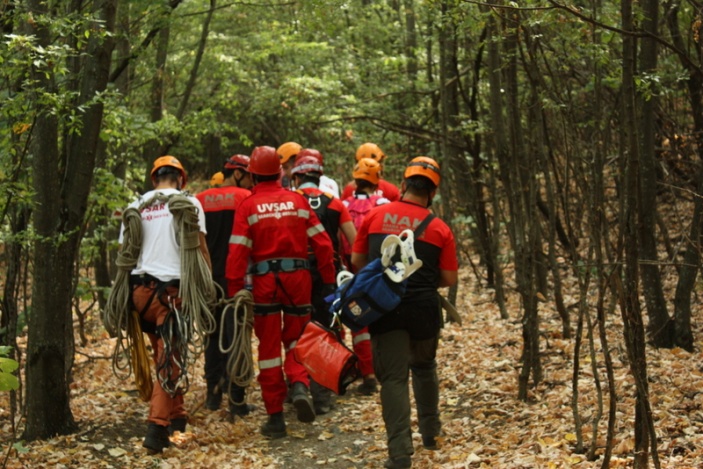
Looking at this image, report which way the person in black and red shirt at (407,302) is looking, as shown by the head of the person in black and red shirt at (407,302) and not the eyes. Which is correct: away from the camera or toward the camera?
away from the camera

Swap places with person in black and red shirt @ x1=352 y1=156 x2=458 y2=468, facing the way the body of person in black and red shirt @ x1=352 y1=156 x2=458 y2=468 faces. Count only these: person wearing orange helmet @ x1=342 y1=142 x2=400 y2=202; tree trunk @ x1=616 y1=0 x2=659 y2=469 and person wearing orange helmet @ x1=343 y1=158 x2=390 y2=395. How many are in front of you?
2

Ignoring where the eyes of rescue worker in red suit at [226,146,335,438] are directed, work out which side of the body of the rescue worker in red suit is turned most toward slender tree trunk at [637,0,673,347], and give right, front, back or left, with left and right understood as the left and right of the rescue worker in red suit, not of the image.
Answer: right

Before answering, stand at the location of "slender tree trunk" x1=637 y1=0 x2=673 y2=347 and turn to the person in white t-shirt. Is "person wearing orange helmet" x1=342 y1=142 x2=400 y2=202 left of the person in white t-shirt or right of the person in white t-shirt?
right

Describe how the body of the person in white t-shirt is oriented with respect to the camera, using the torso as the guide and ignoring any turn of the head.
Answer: away from the camera

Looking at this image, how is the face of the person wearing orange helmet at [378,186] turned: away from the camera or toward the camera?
away from the camera

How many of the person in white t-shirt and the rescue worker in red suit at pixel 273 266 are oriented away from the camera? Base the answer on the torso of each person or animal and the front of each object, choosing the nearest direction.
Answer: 2

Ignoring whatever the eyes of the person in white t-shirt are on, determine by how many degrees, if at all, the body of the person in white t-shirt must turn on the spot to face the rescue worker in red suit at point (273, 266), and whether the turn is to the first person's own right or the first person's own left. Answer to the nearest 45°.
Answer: approximately 90° to the first person's own right

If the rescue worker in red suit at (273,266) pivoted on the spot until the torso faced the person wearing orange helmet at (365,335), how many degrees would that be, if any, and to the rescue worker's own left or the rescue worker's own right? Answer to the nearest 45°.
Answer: approximately 45° to the rescue worker's own right

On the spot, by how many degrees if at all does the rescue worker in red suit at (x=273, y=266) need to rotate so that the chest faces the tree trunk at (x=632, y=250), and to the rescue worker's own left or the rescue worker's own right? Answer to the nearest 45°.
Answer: approximately 135° to the rescue worker's own right

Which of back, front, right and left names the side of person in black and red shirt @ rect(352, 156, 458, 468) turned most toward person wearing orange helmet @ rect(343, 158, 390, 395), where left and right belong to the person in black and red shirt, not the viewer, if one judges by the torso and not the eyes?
front

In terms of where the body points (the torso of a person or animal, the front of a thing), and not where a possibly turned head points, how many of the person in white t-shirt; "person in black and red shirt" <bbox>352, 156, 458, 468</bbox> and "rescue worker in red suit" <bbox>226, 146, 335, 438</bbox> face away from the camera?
3

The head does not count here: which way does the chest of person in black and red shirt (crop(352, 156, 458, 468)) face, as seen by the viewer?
away from the camera

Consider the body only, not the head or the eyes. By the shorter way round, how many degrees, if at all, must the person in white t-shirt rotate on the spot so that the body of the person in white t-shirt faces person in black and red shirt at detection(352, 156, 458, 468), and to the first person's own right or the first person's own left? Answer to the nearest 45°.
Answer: approximately 135° to the first person's own right

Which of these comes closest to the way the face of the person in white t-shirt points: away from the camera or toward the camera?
away from the camera

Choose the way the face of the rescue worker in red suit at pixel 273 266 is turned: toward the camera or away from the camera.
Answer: away from the camera
